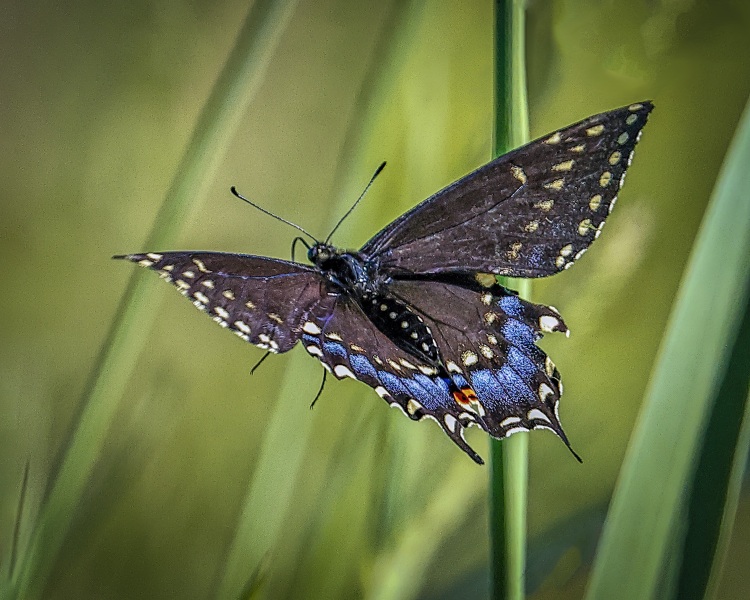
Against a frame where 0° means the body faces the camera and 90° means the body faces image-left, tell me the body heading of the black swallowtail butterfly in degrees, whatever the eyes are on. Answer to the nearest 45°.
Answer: approximately 135°
